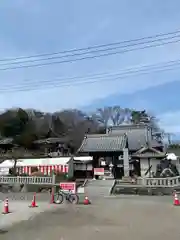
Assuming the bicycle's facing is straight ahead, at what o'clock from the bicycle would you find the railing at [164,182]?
The railing is roughly at 5 o'clock from the bicycle.

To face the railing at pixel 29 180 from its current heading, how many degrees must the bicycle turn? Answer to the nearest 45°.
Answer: approximately 90° to its right

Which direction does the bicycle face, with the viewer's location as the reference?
facing to the left of the viewer

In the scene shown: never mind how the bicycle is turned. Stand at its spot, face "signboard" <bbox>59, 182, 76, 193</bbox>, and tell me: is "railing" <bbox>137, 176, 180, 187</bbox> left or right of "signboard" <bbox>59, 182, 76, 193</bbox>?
right

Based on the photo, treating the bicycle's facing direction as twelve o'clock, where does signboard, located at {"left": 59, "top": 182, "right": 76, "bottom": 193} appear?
The signboard is roughly at 3 o'clock from the bicycle.

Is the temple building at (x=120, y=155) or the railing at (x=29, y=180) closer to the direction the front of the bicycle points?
the railing

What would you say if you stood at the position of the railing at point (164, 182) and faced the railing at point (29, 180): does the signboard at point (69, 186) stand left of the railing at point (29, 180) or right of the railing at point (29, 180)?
left

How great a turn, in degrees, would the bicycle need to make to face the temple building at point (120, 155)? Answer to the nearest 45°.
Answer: approximately 90° to its right

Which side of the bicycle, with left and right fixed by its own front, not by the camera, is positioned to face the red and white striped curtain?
right
